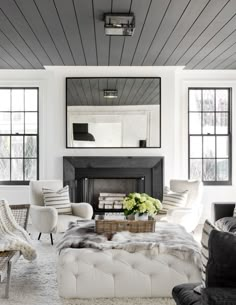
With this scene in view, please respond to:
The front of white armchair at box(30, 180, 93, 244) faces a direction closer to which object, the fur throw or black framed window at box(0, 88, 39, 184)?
the fur throw

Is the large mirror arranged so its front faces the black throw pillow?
yes

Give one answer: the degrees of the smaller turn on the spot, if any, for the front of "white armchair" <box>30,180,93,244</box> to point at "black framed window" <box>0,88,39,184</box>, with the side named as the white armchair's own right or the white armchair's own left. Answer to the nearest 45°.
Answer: approximately 135° to the white armchair's own left

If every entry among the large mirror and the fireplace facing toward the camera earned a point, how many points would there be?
2

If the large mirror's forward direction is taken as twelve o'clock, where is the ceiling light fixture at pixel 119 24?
The ceiling light fixture is roughly at 12 o'clock from the large mirror.

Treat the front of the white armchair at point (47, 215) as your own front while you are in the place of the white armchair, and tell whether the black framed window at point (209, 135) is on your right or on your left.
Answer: on your left

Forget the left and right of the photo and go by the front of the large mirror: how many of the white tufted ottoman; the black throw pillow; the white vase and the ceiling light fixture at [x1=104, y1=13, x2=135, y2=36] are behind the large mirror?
0

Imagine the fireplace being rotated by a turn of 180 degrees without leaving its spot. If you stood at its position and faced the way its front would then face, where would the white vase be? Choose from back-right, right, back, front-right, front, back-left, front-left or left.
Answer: back

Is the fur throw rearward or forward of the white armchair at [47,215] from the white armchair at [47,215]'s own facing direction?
forward

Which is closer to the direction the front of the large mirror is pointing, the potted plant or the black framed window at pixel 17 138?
the potted plant

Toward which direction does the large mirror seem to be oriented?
toward the camera

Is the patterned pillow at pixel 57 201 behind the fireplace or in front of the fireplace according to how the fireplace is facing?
in front

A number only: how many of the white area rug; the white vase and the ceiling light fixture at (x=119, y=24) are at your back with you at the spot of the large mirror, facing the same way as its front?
0

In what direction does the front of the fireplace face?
toward the camera

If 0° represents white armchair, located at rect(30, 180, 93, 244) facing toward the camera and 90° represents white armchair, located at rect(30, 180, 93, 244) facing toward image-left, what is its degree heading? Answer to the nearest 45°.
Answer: approximately 315°

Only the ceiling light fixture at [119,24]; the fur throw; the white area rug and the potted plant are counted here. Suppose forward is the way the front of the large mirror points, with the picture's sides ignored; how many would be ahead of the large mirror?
4

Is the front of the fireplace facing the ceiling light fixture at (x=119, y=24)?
yes

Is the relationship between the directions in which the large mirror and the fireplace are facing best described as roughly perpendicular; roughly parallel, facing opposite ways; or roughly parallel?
roughly parallel
